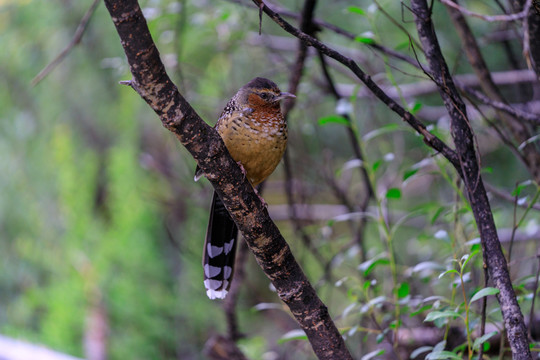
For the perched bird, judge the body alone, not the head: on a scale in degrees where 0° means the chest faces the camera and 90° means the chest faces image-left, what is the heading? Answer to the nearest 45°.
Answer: approximately 315°

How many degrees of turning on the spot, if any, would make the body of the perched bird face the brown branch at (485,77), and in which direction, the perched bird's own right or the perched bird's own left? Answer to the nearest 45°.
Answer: approximately 45° to the perched bird's own left
